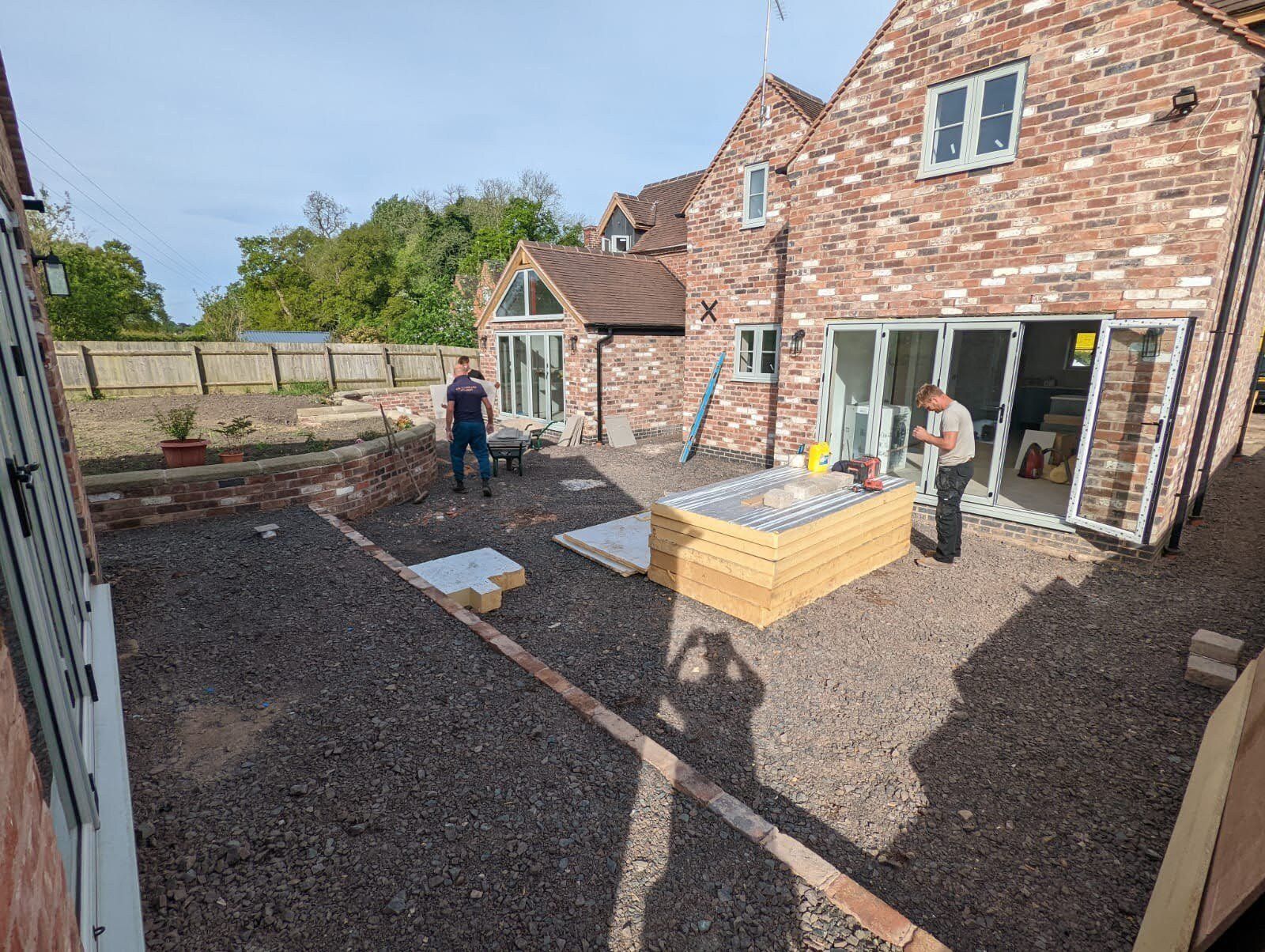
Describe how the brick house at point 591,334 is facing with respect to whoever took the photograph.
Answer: facing the viewer and to the left of the viewer

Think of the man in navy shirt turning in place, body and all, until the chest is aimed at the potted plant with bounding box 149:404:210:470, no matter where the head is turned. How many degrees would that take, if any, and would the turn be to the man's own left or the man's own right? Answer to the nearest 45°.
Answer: approximately 90° to the man's own left

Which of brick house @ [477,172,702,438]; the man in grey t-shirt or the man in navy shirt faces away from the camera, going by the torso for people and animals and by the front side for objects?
the man in navy shirt

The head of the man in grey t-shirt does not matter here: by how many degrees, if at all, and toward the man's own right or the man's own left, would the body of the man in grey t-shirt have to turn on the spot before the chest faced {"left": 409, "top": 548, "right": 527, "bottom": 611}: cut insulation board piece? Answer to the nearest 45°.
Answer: approximately 45° to the man's own left

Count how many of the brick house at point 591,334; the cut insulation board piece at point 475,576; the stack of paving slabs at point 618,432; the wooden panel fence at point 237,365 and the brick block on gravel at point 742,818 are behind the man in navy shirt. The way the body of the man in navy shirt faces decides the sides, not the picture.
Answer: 2

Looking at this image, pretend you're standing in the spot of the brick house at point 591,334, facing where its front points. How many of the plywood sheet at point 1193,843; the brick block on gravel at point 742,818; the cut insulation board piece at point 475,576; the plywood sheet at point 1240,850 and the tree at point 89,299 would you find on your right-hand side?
1

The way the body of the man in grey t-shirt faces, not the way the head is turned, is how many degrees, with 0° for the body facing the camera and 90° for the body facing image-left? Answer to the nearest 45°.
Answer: approximately 90°

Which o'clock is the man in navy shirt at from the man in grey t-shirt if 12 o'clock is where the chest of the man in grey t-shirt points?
The man in navy shirt is roughly at 12 o'clock from the man in grey t-shirt.

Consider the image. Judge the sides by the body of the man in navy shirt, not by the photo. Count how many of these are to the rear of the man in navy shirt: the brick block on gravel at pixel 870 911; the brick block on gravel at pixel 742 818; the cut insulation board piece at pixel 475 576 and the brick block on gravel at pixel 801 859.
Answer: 4

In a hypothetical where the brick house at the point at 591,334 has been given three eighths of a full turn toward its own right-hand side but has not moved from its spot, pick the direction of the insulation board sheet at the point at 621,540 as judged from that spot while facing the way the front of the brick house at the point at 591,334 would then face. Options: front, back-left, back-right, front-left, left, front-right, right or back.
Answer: back

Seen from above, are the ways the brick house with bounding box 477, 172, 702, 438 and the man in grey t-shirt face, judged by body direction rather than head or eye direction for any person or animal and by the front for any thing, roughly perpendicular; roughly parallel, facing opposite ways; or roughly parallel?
roughly perpendicular

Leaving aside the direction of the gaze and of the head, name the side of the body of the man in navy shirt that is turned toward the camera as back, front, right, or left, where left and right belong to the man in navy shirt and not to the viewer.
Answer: back

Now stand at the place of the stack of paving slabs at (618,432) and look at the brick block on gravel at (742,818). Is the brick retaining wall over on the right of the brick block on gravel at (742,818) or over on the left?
right

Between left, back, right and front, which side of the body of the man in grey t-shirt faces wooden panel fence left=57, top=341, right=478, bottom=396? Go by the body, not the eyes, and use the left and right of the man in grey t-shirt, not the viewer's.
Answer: front

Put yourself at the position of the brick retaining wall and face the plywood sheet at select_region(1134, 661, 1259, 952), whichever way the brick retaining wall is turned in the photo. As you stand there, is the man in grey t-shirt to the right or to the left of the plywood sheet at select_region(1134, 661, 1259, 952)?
left

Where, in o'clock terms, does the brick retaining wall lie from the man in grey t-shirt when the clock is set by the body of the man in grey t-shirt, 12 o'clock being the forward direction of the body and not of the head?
The brick retaining wall is roughly at 11 o'clock from the man in grey t-shirt.

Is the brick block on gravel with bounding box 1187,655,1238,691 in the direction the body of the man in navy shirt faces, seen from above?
no

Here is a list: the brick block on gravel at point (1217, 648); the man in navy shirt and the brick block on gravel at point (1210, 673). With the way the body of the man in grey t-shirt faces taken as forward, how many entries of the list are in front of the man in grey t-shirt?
1

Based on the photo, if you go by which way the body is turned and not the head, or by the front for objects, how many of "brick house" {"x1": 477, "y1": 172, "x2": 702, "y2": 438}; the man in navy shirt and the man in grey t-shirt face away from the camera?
1

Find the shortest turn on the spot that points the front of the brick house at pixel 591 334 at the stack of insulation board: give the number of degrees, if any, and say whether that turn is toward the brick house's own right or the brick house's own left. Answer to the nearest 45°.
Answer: approximately 45° to the brick house's own left

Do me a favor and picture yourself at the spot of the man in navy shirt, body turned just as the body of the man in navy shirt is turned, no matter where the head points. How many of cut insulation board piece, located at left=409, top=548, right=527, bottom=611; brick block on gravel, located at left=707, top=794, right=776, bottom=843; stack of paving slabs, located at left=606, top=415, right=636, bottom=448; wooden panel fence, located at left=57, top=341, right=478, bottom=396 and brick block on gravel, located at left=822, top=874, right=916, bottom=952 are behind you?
3

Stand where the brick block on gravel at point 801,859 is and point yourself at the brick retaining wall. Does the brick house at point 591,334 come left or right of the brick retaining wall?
right
